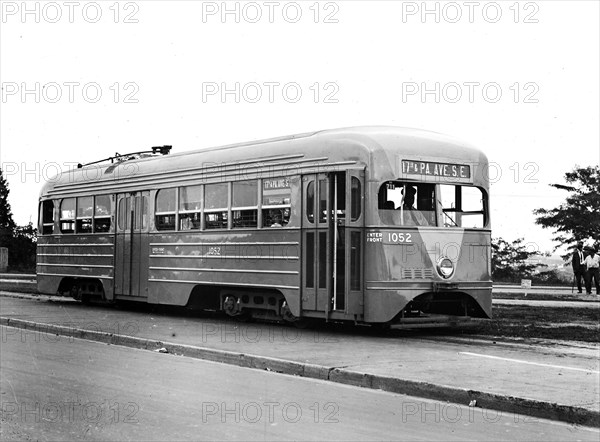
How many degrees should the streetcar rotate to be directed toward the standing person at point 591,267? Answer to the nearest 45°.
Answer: approximately 90° to its left

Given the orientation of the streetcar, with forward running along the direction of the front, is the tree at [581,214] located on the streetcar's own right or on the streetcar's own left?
on the streetcar's own left

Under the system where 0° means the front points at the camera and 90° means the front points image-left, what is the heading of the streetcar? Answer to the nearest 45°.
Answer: approximately 315°
